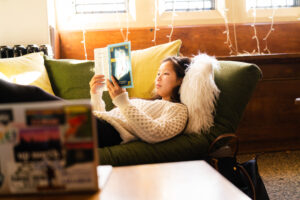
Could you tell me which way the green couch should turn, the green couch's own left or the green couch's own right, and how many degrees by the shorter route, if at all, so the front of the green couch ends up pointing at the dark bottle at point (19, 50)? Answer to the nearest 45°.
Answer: approximately 135° to the green couch's own right

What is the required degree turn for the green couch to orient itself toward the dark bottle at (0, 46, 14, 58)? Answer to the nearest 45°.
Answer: approximately 135° to its right

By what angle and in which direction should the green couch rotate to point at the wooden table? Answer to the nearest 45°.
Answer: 0° — it already faces it

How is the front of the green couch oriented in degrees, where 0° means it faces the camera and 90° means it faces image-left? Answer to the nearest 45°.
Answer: approximately 0°
